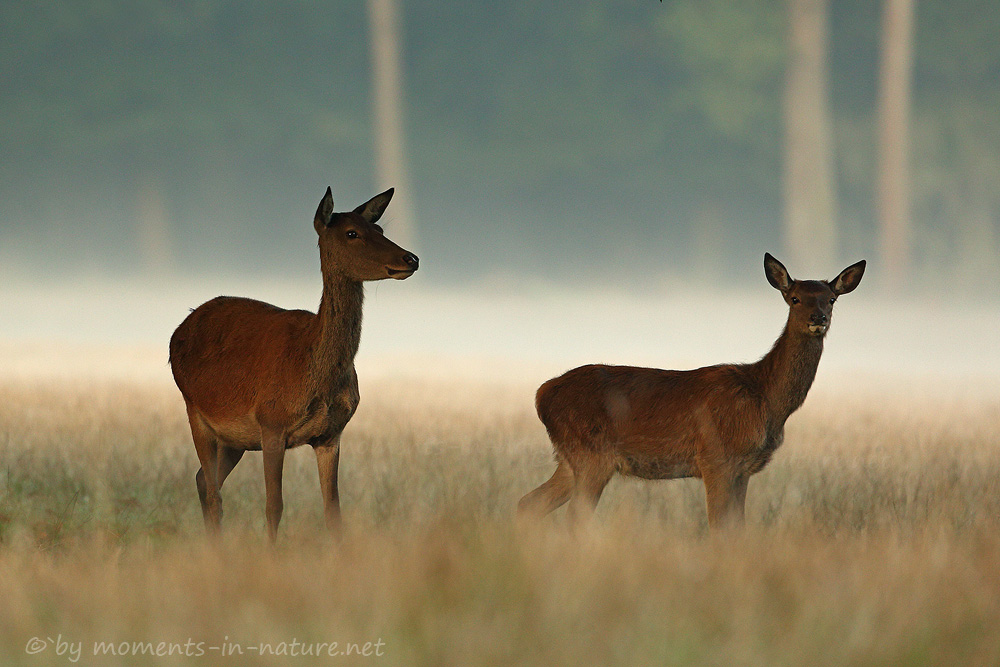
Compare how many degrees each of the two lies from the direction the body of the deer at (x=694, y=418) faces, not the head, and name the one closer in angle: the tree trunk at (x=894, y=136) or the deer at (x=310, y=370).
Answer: the tree trunk

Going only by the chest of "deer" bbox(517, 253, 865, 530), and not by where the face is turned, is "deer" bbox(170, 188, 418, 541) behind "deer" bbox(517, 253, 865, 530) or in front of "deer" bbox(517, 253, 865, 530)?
behind

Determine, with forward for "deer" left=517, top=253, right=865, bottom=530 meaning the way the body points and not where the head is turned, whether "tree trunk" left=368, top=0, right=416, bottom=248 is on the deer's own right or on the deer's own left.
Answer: on the deer's own left

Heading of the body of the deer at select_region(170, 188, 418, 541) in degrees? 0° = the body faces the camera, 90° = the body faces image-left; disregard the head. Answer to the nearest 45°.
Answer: approximately 315°

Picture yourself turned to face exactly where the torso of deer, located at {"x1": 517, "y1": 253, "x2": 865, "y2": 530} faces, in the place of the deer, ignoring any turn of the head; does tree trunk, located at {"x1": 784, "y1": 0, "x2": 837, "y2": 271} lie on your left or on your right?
on your left

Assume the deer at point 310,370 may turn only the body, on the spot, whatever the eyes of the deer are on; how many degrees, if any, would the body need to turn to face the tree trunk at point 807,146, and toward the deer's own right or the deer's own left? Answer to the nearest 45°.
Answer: approximately 90° to the deer's own left

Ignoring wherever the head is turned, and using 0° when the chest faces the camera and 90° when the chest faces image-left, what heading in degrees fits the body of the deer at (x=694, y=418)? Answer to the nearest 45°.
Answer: approximately 270°
